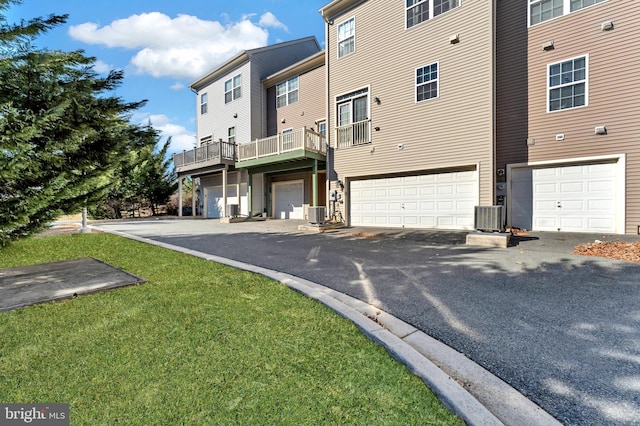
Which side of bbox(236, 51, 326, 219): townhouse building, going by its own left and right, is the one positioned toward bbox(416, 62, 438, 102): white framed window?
left

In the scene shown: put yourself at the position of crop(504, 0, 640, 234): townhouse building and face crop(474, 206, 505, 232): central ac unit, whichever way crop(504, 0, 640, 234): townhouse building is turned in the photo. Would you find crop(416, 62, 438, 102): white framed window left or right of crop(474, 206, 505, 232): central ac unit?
right

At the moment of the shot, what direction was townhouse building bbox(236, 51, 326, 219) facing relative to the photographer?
facing the viewer and to the left of the viewer

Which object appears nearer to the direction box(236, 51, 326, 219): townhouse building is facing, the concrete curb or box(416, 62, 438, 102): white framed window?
the concrete curb

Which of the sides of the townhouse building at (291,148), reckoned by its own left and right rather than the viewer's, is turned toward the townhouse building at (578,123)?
left

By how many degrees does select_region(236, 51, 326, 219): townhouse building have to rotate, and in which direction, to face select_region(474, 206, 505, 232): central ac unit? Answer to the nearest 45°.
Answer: approximately 90° to its left
